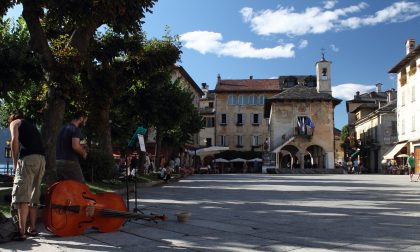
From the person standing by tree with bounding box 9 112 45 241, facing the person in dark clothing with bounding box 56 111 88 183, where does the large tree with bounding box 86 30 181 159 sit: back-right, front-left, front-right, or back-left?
front-left

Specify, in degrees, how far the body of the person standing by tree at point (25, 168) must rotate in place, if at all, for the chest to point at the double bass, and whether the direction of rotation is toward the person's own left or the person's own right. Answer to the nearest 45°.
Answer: approximately 135° to the person's own right

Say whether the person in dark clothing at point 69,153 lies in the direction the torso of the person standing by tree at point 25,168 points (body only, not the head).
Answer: no

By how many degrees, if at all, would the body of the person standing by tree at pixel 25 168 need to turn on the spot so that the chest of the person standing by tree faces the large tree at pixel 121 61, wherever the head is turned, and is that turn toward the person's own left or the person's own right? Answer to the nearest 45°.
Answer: approximately 45° to the person's own right

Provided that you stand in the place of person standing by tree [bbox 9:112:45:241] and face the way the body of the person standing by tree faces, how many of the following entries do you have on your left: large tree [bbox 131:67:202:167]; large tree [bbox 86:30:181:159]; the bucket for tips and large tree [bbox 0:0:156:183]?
0

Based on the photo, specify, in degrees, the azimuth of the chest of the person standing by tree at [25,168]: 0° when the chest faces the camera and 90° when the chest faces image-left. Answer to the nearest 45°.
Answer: approximately 135°

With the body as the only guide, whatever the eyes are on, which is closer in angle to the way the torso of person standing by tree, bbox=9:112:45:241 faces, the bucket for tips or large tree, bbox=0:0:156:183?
the large tree
